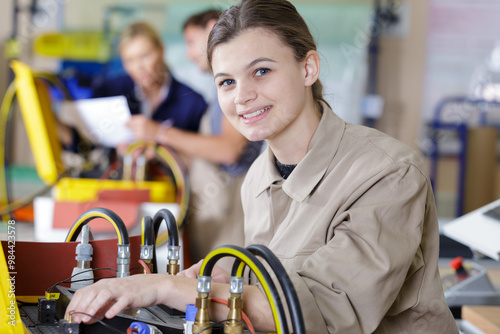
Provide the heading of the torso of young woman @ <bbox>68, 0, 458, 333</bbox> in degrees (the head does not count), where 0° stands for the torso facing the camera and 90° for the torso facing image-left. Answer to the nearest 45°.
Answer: approximately 45°

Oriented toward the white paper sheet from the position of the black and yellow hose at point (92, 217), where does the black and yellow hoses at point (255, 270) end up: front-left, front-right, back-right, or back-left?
back-right

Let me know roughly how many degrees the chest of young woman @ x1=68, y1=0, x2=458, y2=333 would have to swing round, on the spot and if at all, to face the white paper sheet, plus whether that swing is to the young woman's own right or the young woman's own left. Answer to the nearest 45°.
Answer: approximately 135° to the young woman's own right

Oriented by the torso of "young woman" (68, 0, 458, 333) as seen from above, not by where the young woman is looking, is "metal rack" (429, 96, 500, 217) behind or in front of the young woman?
behind

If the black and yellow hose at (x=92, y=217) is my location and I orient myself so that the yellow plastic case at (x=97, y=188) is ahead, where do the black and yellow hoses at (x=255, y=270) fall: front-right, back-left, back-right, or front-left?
back-right
